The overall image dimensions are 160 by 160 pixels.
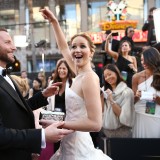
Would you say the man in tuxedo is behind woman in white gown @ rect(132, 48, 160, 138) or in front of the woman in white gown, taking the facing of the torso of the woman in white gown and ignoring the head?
in front

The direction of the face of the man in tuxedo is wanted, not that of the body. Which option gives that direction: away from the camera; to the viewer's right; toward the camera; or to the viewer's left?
to the viewer's right

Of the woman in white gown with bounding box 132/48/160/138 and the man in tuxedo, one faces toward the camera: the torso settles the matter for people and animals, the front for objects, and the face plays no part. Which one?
the woman in white gown

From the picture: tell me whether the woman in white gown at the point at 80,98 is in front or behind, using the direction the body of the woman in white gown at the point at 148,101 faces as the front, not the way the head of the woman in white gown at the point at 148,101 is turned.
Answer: in front

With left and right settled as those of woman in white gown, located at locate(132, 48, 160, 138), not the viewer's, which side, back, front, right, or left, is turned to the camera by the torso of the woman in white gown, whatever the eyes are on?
front

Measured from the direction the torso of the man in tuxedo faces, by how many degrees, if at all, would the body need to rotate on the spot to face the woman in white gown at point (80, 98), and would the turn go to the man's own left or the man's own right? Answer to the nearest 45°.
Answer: approximately 45° to the man's own left

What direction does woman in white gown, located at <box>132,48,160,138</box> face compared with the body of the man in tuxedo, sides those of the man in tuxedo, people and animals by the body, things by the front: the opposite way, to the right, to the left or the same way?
to the right

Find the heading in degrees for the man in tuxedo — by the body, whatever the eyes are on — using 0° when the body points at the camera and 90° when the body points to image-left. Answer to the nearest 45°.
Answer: approximately 270°

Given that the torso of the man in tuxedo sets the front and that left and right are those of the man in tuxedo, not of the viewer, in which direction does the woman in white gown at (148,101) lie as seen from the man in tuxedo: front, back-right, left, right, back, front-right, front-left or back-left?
front-left

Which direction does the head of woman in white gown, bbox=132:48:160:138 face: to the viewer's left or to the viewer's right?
to the viewer's left

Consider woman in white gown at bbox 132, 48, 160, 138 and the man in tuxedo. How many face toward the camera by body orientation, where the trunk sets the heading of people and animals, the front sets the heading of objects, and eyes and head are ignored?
1
